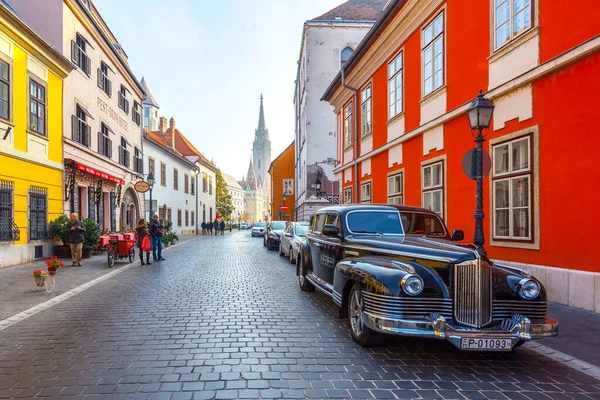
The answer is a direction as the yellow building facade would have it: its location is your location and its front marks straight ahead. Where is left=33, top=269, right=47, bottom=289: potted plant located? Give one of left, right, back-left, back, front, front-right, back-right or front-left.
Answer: front-right

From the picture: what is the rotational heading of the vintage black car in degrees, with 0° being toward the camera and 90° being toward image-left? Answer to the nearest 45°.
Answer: approximately 315°

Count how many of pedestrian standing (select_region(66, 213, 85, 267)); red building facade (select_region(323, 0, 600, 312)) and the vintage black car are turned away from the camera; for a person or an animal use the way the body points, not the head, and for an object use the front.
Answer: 0

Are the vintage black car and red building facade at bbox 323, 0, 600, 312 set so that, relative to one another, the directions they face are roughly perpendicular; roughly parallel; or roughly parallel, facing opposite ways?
roughly perpendicular

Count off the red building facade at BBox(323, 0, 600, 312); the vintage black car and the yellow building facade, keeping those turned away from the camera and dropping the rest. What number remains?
0

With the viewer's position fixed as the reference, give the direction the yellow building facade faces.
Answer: facing the viewer and to the right of the viewer

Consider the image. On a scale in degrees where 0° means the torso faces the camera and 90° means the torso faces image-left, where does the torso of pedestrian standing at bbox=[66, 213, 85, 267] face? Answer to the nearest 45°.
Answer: approximately 0°

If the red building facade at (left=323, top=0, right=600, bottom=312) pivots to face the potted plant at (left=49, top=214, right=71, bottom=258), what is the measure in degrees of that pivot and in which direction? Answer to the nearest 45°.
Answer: approximately 45° to its right

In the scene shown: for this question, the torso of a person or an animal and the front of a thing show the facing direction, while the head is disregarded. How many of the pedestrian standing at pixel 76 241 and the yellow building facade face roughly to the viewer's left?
0
